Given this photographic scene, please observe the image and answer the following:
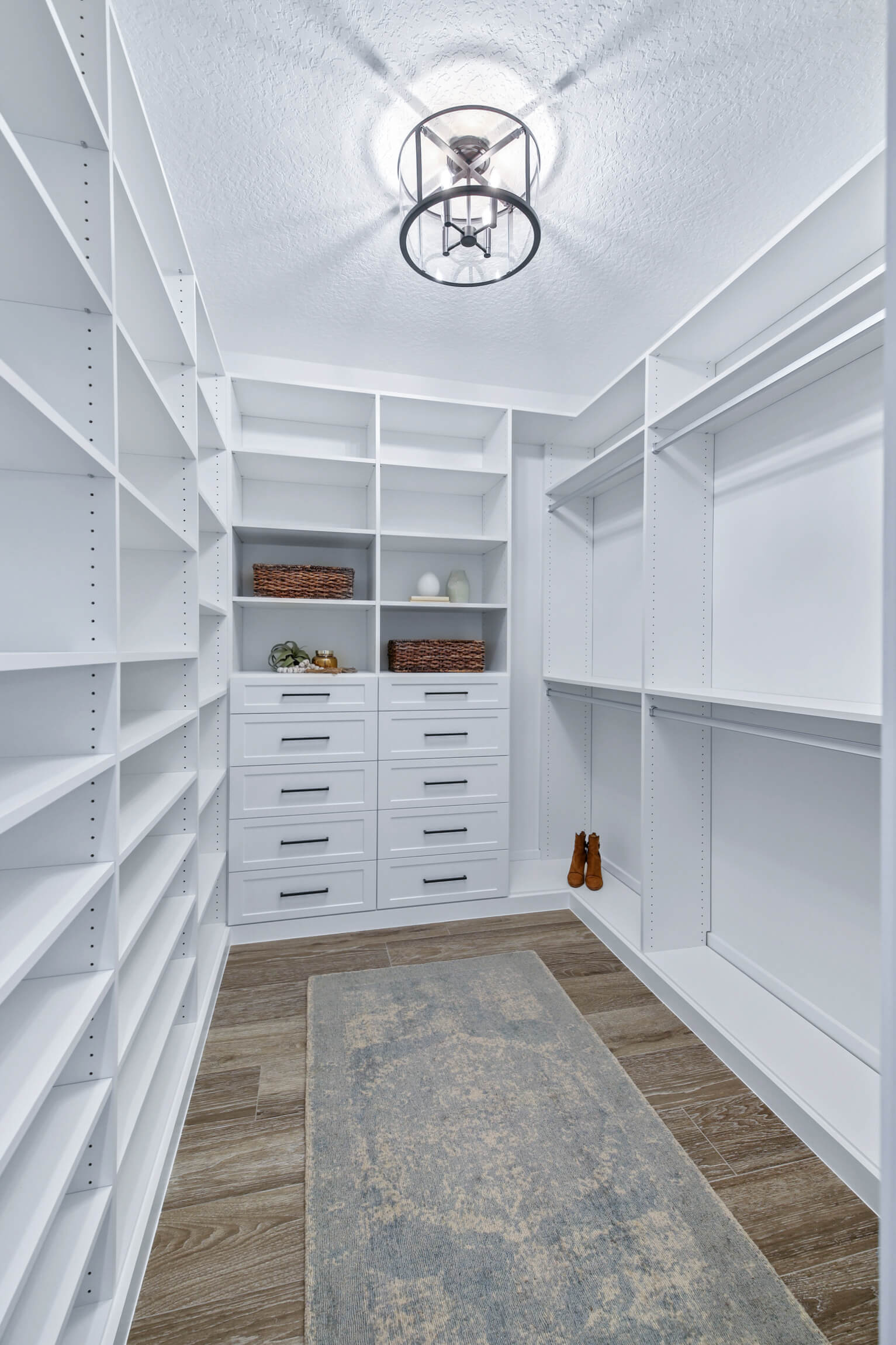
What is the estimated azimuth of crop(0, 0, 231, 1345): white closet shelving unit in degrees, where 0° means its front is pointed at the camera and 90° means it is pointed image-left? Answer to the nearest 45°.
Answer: approximately 315°

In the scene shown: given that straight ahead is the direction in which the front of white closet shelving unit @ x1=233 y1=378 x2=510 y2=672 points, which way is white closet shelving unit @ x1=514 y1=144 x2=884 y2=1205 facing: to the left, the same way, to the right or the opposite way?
to the right

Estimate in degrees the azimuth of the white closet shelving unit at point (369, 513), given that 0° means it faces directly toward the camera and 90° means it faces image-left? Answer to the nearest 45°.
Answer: approximately 0°

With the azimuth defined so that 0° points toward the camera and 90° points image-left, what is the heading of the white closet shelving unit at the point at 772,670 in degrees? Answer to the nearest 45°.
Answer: approximately 45°
